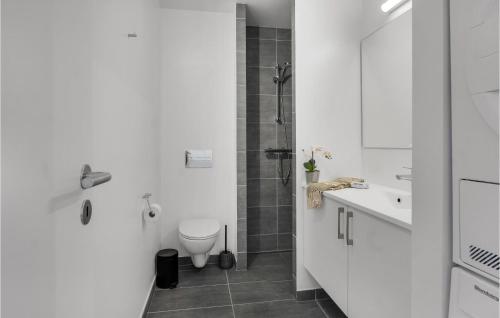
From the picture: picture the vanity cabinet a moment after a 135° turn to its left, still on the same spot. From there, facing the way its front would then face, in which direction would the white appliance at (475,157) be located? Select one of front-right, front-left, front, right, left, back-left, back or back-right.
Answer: right

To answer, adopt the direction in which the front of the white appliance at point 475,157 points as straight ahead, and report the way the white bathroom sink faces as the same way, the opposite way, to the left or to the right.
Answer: the same way

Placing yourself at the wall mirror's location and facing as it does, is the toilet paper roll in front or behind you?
in front

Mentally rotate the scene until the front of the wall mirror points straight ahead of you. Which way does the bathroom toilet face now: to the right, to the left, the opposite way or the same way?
to the left

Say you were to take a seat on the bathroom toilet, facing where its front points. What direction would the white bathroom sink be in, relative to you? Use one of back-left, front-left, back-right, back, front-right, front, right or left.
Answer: front-left

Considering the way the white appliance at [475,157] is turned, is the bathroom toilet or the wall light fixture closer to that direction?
the bathroom toilet

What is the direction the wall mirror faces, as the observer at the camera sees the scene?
facing the viewer and to the left of the viewer

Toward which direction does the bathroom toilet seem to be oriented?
toward the camera

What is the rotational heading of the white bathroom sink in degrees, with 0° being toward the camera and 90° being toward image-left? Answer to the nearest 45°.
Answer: approximately 45°

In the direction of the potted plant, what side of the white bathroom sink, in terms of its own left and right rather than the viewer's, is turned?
right

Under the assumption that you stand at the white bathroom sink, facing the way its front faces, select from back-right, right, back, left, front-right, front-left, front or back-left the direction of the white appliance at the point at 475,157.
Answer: front-left

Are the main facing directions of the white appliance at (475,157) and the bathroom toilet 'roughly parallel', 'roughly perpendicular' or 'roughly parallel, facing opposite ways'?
roughly perpendicular

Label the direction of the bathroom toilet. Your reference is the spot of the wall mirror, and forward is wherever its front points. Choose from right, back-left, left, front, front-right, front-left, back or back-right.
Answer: front-right

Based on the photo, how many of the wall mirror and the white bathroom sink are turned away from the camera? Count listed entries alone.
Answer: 0
